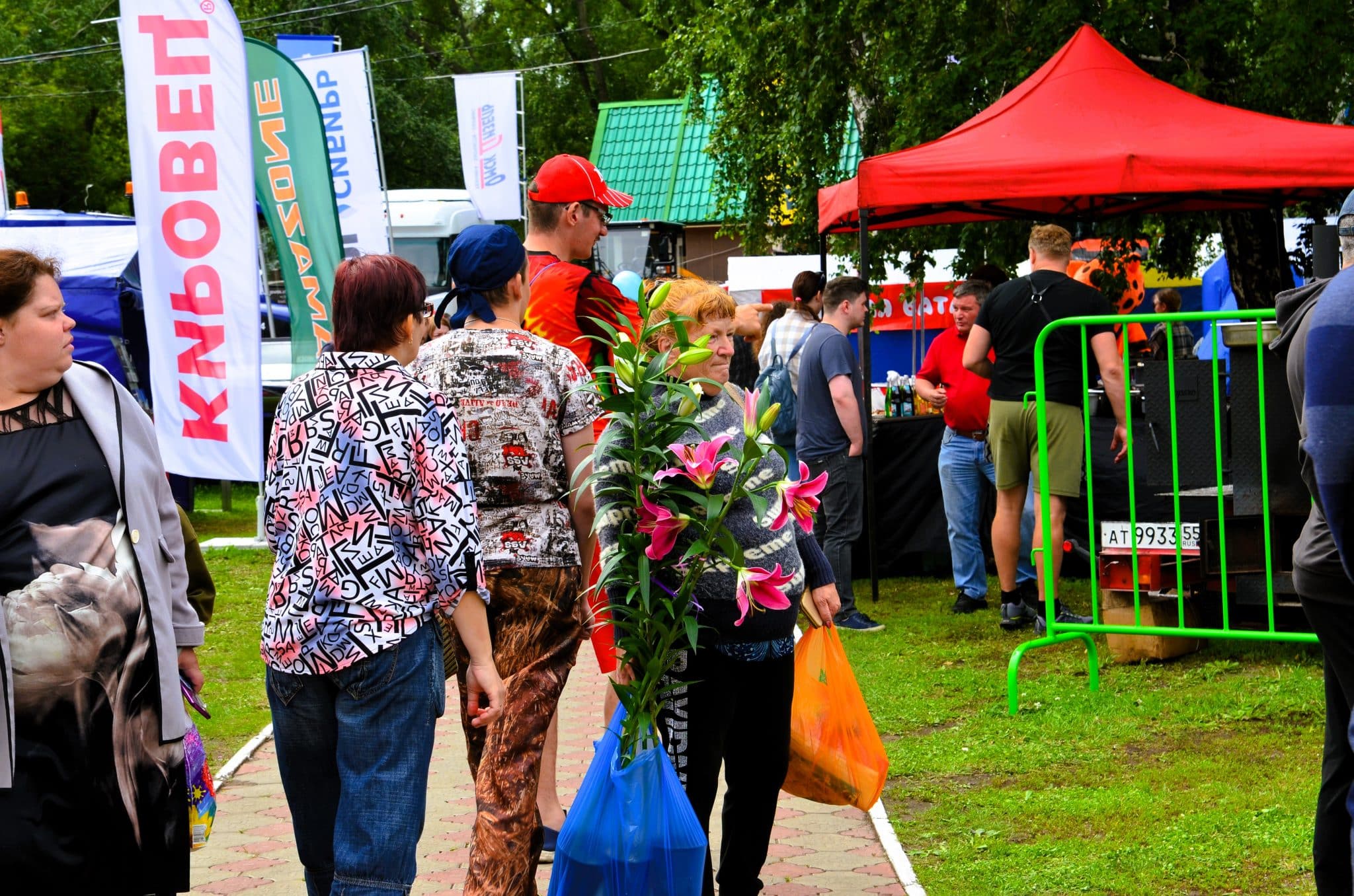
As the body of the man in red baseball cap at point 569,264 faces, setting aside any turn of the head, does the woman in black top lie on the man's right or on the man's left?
on the man's right

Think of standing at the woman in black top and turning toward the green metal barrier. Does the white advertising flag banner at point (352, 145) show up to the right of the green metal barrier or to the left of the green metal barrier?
left

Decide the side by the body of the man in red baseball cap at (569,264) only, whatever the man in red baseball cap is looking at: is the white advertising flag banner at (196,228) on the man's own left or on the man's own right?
on the man's own left

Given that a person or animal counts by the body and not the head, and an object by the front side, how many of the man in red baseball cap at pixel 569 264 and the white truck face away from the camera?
0

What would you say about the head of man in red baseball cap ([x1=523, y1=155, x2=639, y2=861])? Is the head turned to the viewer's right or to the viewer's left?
to the viewer's right

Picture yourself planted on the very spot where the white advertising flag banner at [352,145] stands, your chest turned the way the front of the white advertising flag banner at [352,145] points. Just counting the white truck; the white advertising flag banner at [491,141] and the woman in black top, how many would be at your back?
1

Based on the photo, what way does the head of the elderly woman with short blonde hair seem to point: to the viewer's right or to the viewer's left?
to the viewer's right
